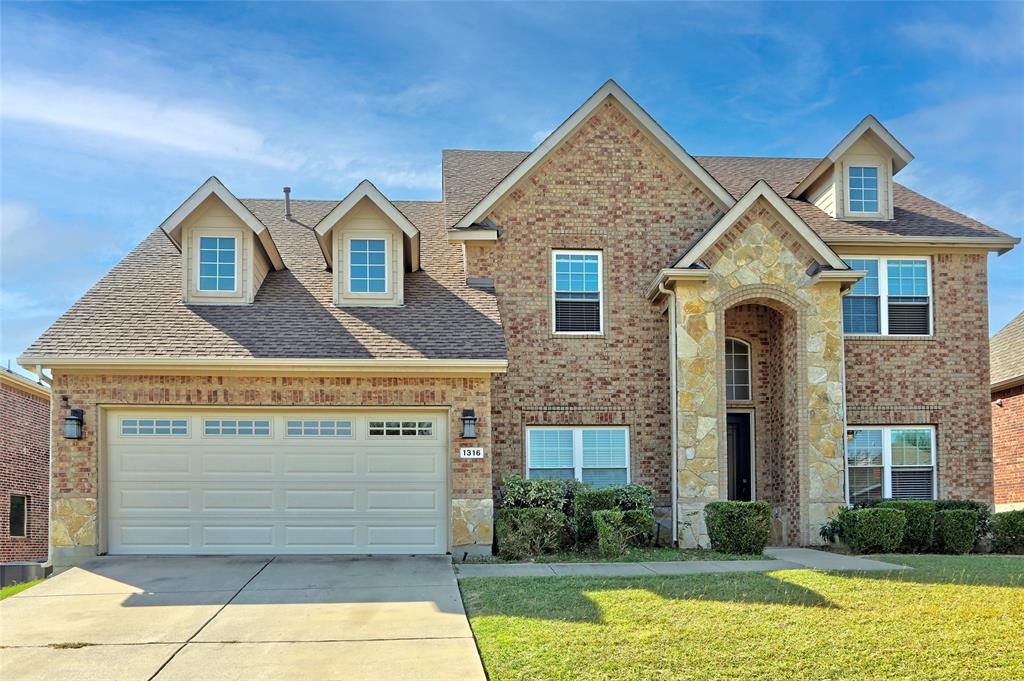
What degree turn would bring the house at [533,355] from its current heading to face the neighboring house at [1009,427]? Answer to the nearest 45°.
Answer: approximately 135° to its left

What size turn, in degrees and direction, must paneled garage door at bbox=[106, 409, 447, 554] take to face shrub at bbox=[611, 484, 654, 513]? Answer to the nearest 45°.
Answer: approximately 90° to its left

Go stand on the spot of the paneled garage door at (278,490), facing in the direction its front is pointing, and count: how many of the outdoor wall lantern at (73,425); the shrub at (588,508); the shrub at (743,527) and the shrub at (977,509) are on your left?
3

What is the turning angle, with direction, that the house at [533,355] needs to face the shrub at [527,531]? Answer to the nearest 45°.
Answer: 0° — it already faces it

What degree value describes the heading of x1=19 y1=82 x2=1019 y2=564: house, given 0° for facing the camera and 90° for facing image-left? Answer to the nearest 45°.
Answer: approximately 0°

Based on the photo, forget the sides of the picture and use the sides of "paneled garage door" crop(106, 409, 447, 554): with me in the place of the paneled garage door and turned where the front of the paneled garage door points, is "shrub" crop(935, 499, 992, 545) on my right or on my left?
on my left

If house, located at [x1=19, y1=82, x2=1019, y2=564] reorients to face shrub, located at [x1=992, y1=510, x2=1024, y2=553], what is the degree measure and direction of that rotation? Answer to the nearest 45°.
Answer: approximately 90° to its left

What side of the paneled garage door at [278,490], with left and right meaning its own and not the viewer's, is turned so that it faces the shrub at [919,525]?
left

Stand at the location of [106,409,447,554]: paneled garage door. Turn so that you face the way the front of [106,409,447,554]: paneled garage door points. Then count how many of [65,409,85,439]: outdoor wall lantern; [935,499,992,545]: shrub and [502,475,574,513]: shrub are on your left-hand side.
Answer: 2

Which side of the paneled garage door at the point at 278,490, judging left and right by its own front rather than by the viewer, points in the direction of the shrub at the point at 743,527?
left
